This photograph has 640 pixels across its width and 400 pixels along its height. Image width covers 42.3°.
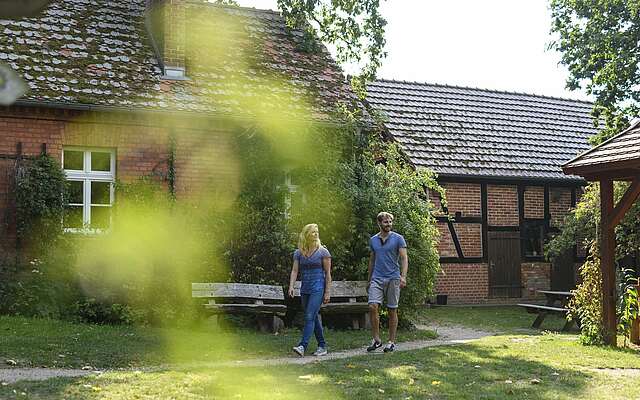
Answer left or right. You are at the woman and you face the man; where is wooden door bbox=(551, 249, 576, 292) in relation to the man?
left

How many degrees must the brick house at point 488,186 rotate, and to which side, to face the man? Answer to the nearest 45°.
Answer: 0° — it already faces them

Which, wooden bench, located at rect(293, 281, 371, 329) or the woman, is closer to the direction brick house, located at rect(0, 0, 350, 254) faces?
the woman

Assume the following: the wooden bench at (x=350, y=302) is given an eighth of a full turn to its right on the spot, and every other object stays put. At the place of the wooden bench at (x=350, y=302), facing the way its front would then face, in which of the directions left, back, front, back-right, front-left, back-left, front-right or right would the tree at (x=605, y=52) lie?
back
